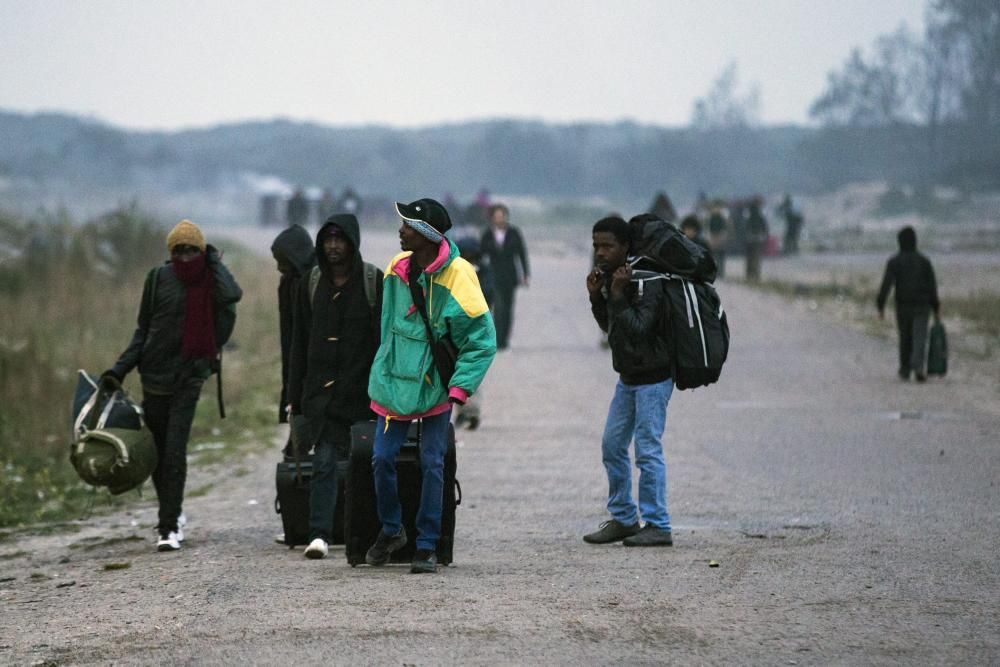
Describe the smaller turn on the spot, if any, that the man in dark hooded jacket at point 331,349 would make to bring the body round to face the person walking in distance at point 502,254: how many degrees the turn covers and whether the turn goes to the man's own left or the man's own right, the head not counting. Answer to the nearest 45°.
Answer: approximately 180°

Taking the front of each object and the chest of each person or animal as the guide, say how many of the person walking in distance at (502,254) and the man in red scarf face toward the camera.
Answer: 2

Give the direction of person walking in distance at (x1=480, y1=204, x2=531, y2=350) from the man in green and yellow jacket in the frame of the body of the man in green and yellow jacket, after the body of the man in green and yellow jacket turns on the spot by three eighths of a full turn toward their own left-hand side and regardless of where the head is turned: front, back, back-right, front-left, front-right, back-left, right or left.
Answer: left

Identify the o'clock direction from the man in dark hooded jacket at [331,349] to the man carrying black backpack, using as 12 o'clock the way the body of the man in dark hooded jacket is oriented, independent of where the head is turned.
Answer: The man carrying black backpack is roughly at 9 o'clock from the man in dark hooded jacket.
